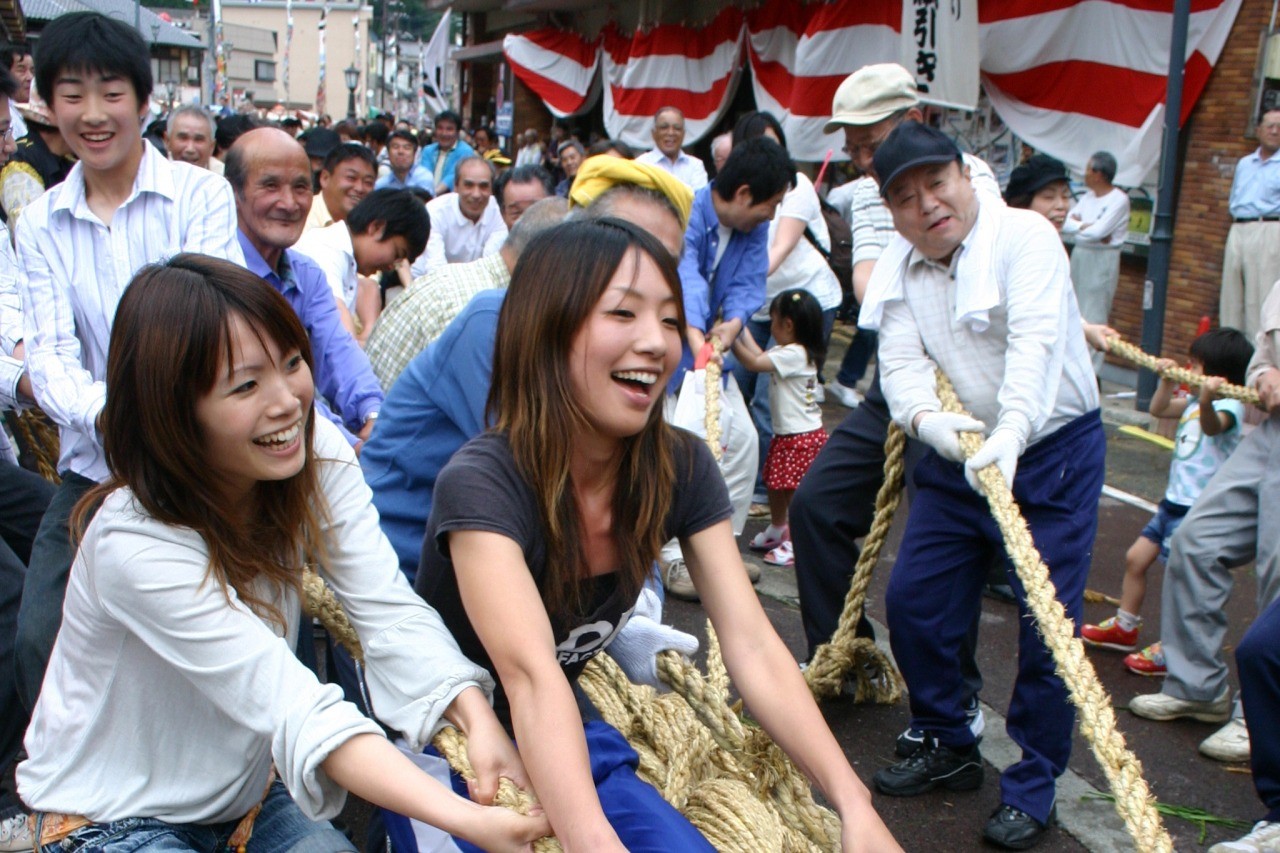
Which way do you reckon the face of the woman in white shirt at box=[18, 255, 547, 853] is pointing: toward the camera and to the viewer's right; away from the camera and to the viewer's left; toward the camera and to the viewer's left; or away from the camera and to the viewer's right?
toward the camera and to the viewer's right

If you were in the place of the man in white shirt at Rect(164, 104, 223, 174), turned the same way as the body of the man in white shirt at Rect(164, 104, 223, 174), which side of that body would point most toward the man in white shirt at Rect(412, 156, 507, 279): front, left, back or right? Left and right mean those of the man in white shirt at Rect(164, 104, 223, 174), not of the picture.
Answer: left

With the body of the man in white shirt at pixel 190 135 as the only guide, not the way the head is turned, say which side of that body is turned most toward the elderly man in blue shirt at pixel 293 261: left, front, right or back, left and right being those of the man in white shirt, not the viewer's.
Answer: front

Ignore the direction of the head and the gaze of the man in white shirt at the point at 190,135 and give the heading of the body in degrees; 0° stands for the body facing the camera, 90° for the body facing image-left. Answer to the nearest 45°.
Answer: approximately 0°

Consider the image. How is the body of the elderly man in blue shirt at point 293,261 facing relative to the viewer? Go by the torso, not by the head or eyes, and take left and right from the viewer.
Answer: facing the viewer and to the right of the viewer

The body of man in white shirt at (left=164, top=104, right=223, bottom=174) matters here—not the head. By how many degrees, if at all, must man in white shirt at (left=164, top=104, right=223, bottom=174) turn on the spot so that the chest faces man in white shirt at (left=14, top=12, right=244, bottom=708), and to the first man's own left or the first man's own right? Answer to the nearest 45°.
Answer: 0° — they already face them

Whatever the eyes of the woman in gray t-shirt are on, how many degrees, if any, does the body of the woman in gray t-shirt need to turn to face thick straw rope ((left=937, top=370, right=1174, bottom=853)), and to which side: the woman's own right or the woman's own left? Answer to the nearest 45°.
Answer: approximately 45° to the woman's own left

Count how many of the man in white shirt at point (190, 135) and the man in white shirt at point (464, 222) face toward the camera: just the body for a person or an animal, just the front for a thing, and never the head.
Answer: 2

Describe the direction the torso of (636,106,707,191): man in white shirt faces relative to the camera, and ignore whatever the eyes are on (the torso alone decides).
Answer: toward the camera

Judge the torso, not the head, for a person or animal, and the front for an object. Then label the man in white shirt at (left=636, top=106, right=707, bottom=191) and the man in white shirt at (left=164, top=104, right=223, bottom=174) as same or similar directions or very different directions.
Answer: same or similar directions

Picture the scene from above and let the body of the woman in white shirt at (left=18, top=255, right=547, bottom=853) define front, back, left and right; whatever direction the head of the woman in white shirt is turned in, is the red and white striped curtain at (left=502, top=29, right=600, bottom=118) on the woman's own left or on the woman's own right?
on the woman's own left

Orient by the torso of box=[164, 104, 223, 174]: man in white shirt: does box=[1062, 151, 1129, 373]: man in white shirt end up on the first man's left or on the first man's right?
on the first man's left

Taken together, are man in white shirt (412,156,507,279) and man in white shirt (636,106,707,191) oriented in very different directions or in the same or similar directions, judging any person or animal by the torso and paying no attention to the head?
same or similar directions
